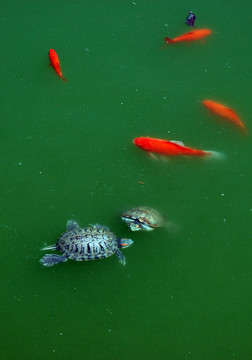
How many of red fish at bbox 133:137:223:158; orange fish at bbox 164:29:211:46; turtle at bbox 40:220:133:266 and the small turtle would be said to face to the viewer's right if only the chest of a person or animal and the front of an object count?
2

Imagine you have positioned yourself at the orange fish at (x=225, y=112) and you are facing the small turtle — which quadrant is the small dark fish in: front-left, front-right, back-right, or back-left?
back-right

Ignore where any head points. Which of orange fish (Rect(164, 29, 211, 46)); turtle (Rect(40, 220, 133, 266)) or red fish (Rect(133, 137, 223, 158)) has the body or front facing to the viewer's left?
the red fish

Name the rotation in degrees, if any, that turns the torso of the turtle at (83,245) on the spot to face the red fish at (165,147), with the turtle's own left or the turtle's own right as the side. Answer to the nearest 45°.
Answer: approximately 45° to the turtle's own left

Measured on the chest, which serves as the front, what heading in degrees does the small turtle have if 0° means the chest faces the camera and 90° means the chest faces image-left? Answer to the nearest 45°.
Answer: approximately 45°

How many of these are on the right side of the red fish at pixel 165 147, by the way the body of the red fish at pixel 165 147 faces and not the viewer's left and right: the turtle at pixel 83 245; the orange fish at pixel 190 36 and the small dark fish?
2

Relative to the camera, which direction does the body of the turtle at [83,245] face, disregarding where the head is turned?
to the viewer's right

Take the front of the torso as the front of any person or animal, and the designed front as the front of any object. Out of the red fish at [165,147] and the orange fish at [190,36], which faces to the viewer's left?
the red fish

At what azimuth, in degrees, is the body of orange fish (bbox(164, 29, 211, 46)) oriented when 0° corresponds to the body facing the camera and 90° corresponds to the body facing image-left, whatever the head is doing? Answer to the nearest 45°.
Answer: approximately 270°

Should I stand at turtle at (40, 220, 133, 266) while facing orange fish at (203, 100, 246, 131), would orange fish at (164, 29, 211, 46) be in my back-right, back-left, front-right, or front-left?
front-left

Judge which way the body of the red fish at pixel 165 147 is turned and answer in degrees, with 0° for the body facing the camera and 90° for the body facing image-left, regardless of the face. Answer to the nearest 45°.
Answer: approximately 90°

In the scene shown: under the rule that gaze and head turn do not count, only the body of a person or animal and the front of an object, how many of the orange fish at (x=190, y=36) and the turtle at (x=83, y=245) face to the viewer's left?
0
